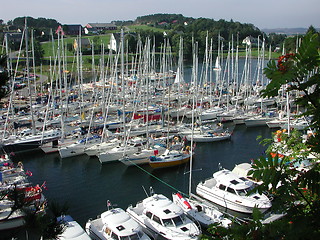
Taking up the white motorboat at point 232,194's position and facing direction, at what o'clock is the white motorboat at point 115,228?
the white motorboat at point 115,228 is roughly at 3 o'clock from the white motorboat at point 232,194.

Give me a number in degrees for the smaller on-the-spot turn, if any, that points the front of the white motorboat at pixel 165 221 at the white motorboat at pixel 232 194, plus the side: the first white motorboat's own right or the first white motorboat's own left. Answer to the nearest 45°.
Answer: approximately 90° to the first white motorboat's own left
